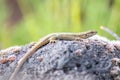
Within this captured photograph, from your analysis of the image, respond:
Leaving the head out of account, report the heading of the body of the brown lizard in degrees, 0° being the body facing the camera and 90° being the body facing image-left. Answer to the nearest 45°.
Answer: approximately 270°
